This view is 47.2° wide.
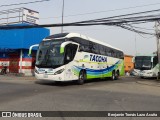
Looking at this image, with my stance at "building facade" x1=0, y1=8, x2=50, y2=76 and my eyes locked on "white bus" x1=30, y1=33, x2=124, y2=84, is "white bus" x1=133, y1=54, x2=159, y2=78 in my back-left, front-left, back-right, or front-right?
front-left

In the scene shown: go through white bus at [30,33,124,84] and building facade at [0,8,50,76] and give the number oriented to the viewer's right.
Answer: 0

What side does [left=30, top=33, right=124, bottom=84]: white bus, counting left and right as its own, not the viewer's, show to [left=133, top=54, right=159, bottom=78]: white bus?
back

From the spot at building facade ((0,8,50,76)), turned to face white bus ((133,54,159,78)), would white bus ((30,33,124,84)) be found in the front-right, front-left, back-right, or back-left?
front-right

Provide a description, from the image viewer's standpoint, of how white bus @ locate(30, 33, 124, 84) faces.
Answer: facing the viewer and to the left of the viewer

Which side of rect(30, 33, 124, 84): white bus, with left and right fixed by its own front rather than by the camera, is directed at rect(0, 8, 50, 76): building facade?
right

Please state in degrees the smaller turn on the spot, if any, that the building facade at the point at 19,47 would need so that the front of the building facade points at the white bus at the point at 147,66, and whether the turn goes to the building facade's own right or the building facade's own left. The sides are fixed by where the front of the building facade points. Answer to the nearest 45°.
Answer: approximately 90° to the building facade's own left

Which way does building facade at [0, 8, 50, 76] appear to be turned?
toward the camera

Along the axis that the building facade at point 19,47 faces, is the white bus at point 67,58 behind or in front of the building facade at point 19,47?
in front

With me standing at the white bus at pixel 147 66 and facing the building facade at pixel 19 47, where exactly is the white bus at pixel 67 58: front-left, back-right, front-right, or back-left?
front-left

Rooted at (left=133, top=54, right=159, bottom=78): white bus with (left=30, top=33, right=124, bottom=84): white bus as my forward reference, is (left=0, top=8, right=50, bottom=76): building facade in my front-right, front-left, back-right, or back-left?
front-right
